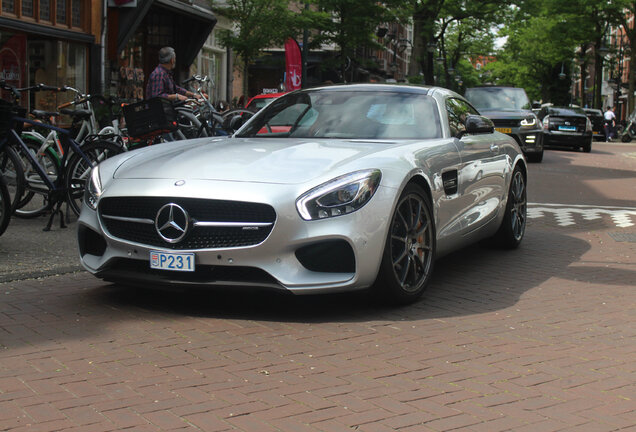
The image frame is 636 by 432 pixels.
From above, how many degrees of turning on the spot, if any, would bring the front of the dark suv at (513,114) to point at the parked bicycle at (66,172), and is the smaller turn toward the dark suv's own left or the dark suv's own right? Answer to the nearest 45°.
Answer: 0° — it already faces it

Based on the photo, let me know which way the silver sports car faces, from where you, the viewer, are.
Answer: facing the viewer and to the left of the viewer

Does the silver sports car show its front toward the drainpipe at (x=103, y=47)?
no

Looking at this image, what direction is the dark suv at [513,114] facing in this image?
toward the camera

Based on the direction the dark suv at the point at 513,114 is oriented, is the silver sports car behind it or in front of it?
in front

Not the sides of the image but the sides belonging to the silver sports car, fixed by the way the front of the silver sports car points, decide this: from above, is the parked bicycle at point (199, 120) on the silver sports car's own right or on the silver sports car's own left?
on the silver sports car's own right

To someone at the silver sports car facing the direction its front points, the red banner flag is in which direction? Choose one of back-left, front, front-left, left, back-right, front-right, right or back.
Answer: back-right

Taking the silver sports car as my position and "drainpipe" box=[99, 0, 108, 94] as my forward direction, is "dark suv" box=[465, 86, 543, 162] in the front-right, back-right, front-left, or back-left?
front-right

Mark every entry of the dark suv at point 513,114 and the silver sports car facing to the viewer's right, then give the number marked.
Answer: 0

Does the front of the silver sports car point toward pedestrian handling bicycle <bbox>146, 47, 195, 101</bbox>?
no

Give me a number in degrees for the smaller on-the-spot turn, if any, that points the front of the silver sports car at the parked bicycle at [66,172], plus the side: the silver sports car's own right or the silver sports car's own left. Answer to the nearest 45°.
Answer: approximately 90° to the silver sports car's own right

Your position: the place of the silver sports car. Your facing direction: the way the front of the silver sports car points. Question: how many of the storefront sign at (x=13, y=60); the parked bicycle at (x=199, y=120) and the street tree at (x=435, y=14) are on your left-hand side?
0

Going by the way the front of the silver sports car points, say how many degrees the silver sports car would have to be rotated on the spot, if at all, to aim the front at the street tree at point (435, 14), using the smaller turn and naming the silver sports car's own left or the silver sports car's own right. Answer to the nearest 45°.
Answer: approximately 135° to the silver sports car's own right

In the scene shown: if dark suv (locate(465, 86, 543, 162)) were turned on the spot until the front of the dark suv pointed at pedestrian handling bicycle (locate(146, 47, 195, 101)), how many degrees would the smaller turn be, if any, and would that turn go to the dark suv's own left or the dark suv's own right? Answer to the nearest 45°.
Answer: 0° — it already faces them
